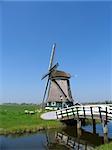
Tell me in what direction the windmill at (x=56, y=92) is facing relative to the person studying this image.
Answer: facing to the left of the viewer

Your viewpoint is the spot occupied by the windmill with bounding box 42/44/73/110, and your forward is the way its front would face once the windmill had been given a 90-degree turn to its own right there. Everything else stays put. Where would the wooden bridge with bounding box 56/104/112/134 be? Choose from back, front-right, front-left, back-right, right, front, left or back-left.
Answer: back
